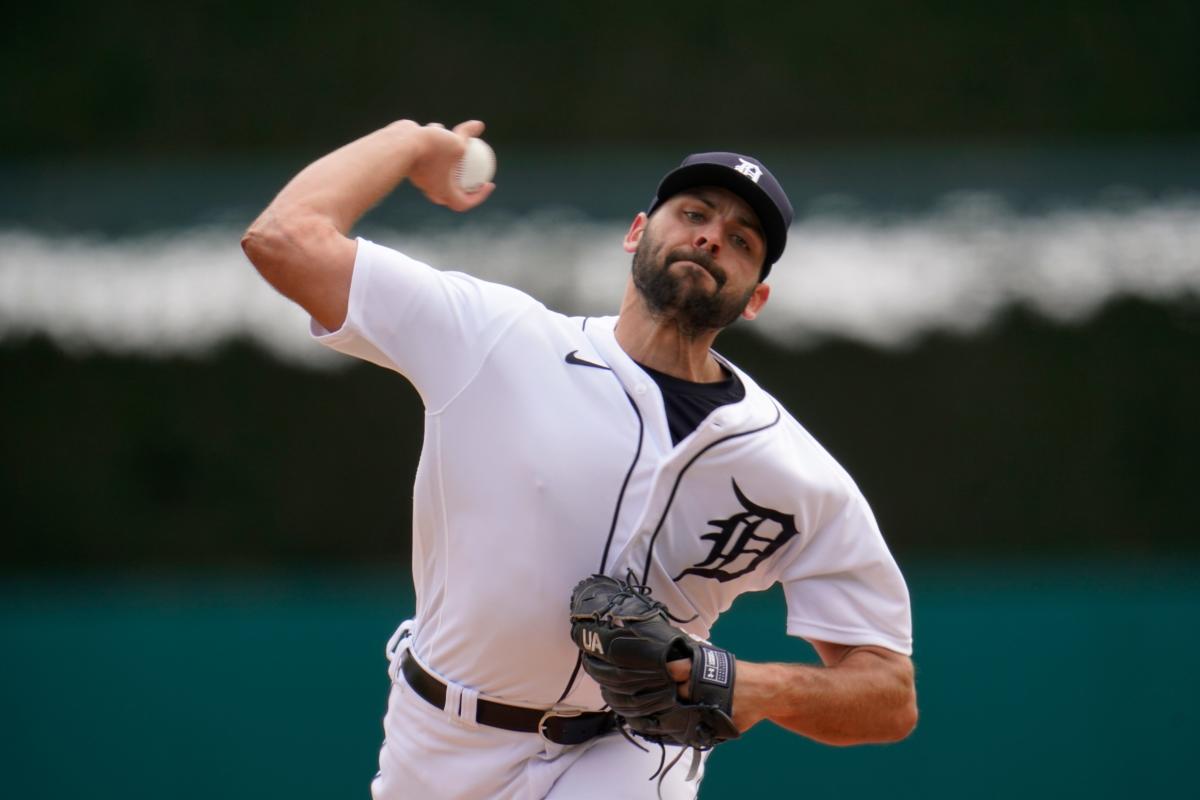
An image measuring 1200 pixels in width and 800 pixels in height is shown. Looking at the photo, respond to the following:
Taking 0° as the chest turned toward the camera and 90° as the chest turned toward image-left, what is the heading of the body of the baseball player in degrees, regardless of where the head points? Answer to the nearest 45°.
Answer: approximately 0°
